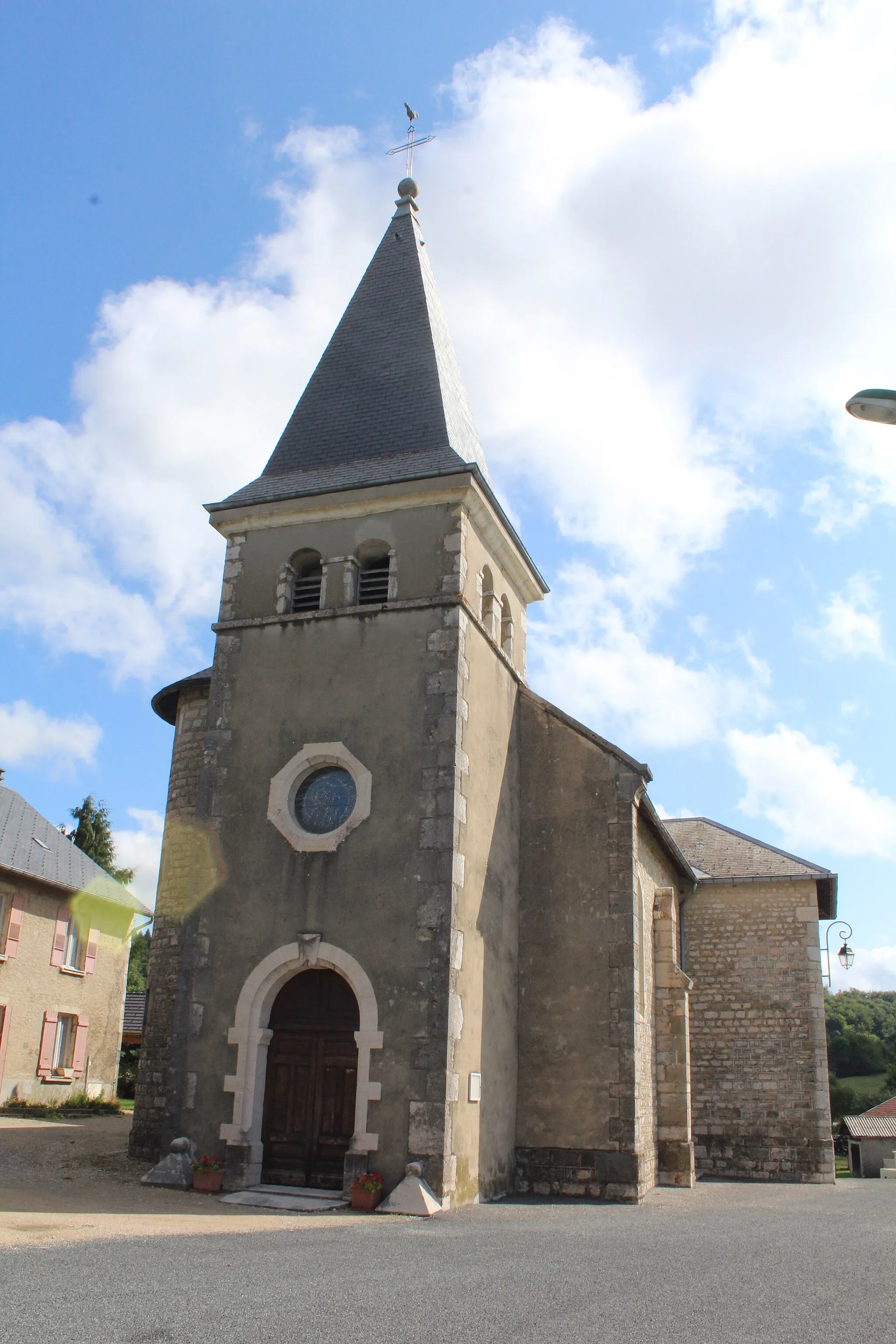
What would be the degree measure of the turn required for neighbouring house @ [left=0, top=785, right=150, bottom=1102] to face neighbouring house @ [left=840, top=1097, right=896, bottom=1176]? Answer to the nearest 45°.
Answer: approximately 45° to its left

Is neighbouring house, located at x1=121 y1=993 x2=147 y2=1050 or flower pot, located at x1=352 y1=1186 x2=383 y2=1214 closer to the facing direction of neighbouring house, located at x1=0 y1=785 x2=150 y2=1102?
the flower pot

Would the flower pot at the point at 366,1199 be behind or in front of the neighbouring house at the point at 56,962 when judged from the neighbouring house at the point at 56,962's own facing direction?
in front

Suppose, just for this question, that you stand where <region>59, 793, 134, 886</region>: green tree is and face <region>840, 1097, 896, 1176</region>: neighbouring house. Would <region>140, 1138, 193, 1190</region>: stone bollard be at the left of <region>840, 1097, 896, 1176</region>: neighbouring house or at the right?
right

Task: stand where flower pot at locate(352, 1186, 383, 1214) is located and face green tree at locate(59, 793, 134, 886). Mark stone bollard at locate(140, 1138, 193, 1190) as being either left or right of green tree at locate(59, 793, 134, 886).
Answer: left

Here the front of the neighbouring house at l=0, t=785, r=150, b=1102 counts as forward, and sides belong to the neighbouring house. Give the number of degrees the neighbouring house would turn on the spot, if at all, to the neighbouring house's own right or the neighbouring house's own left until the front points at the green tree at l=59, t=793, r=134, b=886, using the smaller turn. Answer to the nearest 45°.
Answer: approximately 135° to the neighbouring house's own left

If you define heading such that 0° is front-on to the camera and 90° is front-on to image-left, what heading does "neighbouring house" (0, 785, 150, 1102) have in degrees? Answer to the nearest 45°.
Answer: approximately 315°

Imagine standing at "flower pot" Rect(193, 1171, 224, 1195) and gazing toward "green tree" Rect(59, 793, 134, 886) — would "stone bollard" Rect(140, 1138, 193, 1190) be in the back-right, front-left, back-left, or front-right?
front-left

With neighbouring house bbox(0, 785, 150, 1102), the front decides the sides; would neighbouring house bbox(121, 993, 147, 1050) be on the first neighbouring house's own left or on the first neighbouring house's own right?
on the first neighbouring house's own left

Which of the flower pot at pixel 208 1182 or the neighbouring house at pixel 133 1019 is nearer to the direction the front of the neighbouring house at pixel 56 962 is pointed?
the flower pot

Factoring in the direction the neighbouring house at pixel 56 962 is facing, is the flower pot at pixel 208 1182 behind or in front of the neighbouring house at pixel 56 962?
in front

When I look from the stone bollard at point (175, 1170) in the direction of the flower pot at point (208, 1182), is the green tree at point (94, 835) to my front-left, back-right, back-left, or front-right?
back-left
